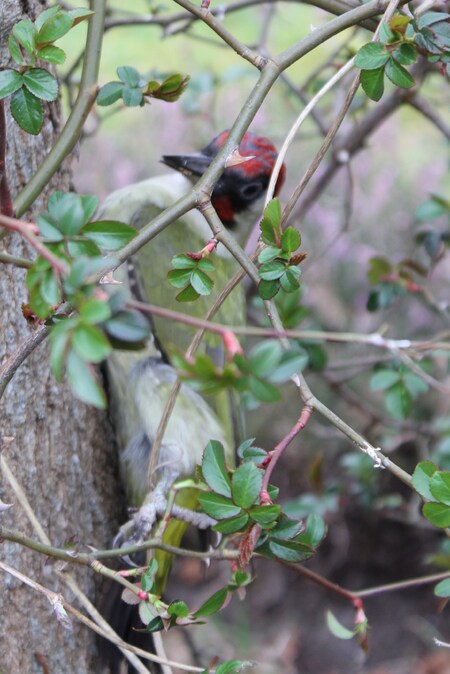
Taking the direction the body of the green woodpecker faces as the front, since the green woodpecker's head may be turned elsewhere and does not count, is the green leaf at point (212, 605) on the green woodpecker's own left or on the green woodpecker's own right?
on the green woodpecker's own left

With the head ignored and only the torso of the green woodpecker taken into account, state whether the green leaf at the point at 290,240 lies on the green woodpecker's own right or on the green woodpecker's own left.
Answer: on the green woodpecker's own left

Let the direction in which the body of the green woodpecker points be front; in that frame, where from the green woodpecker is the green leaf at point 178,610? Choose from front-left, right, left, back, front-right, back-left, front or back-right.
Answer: front-left

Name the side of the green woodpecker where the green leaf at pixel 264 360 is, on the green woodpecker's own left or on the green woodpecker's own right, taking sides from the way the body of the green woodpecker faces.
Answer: on the green woodpecker's own left

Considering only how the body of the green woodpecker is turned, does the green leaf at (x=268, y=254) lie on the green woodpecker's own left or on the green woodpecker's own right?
on the green woodpecker's own left

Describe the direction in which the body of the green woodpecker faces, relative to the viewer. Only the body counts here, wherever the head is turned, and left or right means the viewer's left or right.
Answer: facing the viewer and to the left of the viewer
